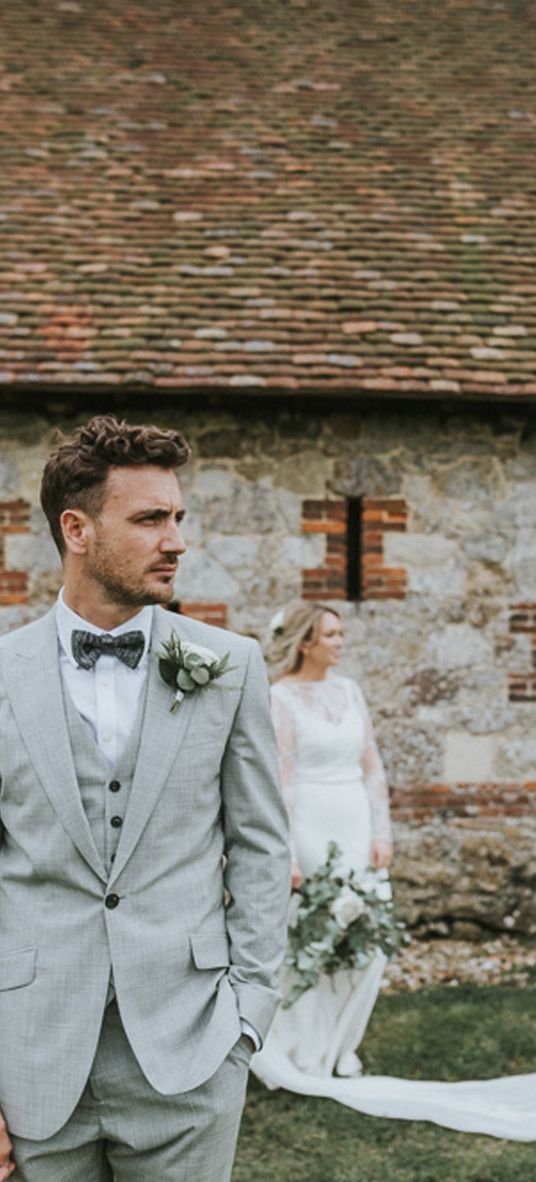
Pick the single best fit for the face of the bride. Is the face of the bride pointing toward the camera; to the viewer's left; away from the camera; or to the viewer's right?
to the viewer's right

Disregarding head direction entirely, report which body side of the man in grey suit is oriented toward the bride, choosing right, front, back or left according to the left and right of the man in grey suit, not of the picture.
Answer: back

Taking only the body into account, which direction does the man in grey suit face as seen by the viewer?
toward the camera
